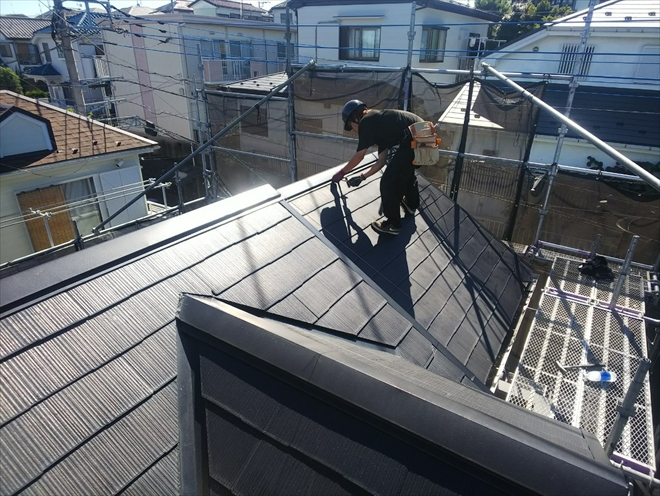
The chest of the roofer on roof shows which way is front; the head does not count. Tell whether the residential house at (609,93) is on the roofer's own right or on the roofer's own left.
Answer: on the roofer's own right

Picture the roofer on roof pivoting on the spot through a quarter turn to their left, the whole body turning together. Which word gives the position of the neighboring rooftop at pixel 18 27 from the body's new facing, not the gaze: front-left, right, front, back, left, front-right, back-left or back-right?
back-right

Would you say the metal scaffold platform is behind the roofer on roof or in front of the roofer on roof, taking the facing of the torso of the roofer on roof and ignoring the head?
behind

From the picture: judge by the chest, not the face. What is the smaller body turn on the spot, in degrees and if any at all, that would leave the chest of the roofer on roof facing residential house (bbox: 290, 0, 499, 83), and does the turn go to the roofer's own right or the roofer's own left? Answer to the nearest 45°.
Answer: approximately 90° to the roofer's own right

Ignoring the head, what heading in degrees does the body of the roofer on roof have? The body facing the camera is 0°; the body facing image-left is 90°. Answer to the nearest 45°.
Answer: approximately 90°

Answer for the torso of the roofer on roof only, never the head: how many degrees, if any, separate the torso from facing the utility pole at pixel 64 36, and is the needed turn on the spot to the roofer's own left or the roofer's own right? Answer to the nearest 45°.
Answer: approximately 45° to the roofer's own right

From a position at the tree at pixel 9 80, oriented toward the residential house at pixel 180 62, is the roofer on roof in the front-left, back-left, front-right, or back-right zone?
front-right

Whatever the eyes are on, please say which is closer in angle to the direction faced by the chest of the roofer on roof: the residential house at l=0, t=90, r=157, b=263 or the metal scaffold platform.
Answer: the residential house

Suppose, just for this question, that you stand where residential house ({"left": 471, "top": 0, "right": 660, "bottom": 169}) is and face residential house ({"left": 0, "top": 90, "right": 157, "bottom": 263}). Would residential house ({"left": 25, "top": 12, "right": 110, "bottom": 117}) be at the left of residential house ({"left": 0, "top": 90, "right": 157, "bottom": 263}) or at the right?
right

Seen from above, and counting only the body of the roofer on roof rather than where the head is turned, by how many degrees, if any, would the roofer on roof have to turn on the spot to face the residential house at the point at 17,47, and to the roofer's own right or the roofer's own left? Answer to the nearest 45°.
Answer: approximately 45° to the roofer's own right

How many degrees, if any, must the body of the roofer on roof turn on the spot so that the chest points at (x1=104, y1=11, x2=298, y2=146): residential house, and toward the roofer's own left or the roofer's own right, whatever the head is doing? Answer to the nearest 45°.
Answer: approximately 45° to the roofer's own right

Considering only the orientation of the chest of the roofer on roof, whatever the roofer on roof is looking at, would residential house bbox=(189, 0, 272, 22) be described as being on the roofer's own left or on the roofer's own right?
on the roofer's own right

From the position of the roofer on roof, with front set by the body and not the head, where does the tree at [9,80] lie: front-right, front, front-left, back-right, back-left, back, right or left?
front-right
